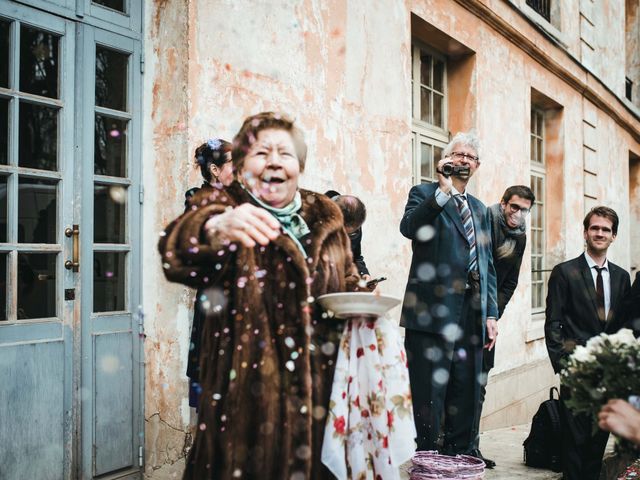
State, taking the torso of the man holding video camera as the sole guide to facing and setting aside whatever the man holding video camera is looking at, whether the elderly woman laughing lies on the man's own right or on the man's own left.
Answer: on the man's own right

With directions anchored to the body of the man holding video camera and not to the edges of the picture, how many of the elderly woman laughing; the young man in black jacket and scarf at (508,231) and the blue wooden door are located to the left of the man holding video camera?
1

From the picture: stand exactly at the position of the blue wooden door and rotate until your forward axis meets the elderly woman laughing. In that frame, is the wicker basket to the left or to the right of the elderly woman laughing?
left

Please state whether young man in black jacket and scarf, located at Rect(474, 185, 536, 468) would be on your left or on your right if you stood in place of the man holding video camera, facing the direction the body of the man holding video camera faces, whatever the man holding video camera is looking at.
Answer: on your left

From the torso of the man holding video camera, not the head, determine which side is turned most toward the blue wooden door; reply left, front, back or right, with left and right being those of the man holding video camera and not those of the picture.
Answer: right

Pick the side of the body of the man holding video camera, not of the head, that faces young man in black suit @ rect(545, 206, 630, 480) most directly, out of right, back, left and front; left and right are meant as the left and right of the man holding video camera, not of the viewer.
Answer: left
